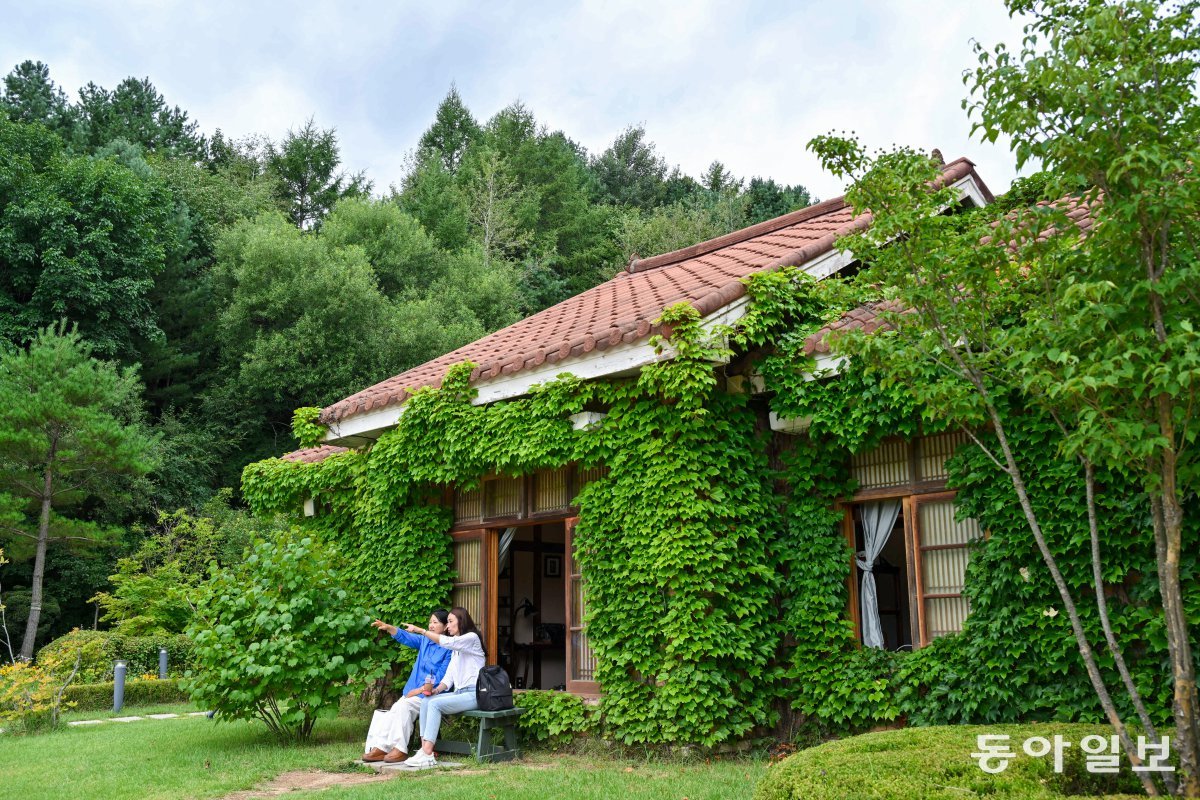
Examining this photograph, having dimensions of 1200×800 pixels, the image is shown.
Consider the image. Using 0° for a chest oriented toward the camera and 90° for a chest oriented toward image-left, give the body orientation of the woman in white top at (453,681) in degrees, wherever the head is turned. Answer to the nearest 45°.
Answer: approximately 90°

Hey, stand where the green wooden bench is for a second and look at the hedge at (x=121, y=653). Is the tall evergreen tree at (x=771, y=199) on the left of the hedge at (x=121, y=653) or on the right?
right

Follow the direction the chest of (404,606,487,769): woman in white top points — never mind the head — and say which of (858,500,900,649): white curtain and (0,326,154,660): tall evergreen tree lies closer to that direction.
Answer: the tall evergreen tree

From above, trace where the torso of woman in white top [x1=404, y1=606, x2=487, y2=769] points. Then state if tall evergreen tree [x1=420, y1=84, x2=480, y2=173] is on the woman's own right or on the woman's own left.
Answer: on the woman's own right

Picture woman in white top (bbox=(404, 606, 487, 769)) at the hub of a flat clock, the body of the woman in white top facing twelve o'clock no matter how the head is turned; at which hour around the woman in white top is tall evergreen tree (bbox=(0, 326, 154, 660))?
The tall evergreen tree is roughly at 2 o'clock from the woman in white top.

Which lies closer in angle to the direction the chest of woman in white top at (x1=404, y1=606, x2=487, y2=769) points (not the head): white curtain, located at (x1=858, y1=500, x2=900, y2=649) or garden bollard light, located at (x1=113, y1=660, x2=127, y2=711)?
the garden bollard light

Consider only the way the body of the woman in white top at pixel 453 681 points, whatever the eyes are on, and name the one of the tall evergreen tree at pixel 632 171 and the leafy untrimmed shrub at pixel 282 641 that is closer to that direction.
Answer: the leafy untrimmed shrub

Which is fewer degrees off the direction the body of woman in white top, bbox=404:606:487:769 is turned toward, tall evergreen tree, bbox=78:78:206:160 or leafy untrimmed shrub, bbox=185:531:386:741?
the leafy untrimmed shrub

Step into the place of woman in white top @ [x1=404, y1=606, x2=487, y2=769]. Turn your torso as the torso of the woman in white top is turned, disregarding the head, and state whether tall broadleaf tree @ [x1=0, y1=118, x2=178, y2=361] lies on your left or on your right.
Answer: on your right

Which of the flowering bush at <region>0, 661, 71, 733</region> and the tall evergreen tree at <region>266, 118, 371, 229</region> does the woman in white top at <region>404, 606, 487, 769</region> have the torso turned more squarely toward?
the flowering bush
